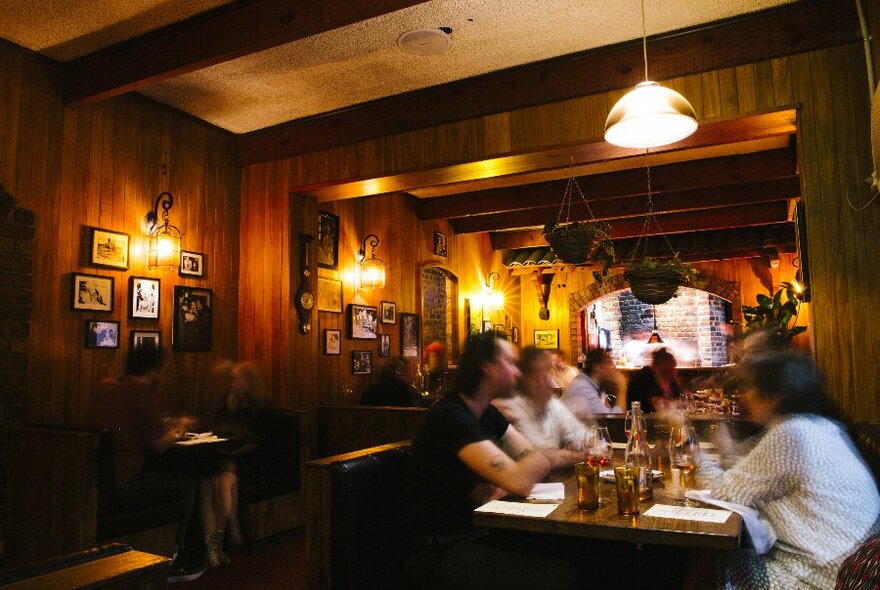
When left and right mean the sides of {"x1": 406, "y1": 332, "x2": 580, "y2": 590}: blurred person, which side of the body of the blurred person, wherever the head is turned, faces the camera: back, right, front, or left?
right

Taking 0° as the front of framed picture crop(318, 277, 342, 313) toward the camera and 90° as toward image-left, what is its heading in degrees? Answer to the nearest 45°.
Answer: approximately 315°

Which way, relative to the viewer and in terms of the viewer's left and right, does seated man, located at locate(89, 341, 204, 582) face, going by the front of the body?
facing to the right of the viewer

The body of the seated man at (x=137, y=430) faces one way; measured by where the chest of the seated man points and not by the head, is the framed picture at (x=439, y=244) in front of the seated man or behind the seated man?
in front

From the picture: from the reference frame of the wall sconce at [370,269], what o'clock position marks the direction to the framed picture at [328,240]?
The framed picture is roughly at 3 o'clock from the wall sconce.

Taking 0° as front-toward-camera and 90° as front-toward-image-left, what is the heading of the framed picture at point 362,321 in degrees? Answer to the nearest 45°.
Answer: approximately 315°

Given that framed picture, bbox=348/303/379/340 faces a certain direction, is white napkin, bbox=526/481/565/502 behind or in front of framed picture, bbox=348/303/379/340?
in front

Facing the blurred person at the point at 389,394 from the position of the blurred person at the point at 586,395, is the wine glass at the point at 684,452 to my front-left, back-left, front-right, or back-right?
back-left

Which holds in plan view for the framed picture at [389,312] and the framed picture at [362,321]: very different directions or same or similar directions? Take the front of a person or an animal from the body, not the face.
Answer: same or similar directions

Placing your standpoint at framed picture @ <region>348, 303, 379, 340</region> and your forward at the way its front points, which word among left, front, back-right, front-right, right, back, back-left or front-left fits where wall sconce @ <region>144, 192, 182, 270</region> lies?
right

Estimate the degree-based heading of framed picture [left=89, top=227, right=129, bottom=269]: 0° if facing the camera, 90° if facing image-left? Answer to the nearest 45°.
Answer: approximately 315°

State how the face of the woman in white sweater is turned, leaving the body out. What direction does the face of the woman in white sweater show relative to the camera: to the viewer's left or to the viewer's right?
to the viewer's left

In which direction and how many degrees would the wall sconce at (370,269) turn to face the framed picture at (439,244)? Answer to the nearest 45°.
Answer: approximately 90° to its left

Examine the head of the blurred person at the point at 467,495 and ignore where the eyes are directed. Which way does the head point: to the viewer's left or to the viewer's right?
to the viewer's right

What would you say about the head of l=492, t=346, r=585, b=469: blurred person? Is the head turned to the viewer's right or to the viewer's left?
to the viewer's right
